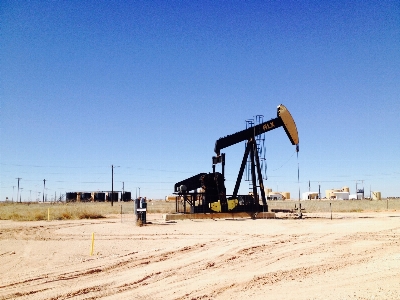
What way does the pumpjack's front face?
to the viewer's right
